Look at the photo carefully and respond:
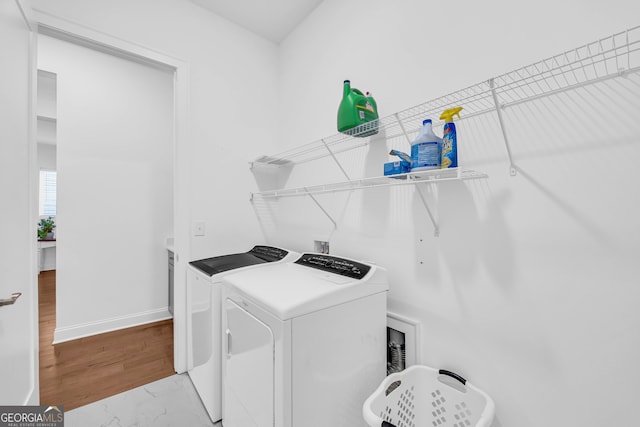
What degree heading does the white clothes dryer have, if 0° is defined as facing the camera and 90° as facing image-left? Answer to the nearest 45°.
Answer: approximately 45°

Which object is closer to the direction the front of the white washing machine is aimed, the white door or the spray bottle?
the white door
